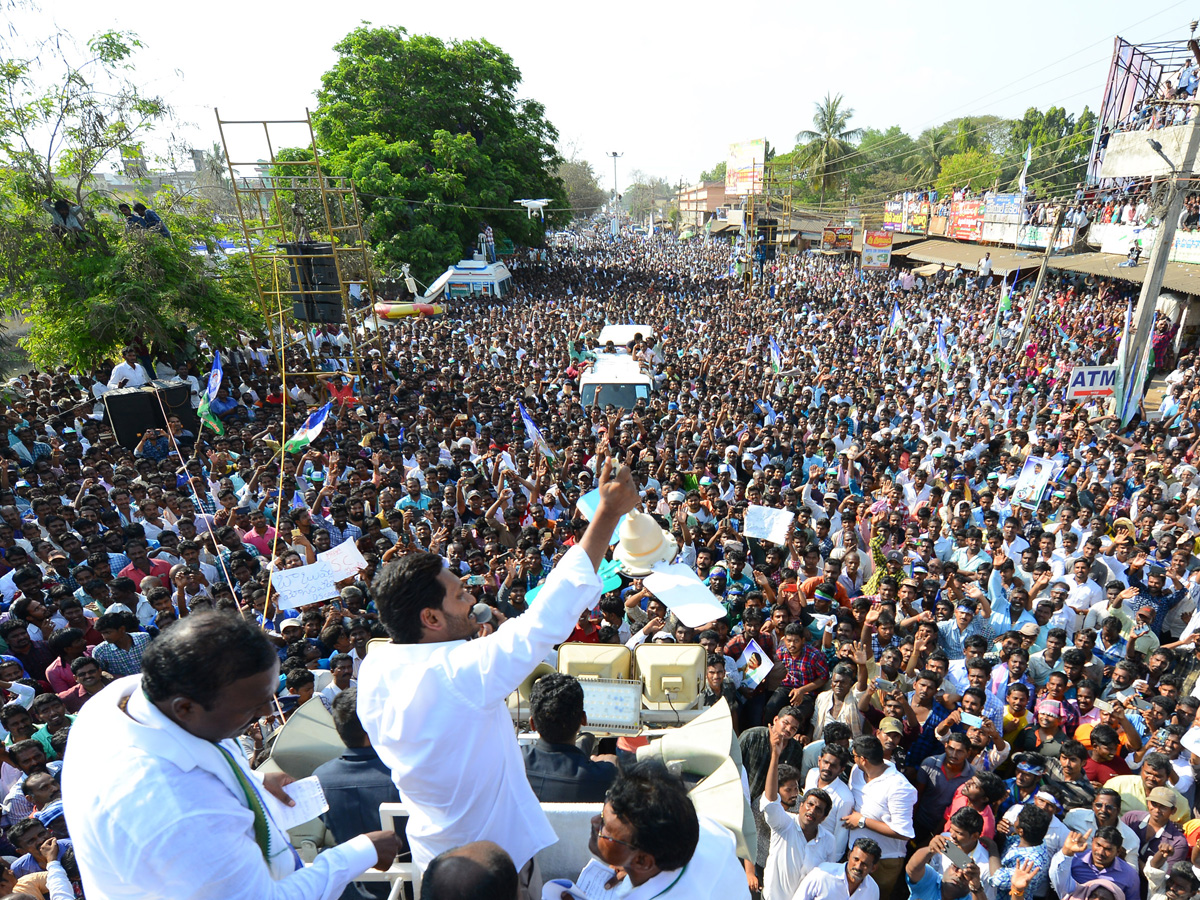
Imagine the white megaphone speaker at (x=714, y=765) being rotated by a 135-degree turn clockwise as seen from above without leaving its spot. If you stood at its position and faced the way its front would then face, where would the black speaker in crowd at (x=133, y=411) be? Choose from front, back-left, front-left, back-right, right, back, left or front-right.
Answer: right

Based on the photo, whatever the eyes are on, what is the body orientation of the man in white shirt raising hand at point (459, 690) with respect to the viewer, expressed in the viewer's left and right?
facing away from the viewer and to the right of the viewer

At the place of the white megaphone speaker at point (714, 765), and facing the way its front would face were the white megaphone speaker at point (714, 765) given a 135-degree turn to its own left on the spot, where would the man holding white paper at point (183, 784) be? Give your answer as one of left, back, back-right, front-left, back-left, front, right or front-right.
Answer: left

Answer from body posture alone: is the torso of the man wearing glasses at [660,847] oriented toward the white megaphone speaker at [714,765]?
no

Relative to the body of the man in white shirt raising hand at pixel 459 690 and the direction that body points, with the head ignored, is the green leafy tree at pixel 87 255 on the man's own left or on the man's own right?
on the man's own left

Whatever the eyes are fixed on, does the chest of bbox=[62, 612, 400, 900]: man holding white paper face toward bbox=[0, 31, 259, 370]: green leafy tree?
no

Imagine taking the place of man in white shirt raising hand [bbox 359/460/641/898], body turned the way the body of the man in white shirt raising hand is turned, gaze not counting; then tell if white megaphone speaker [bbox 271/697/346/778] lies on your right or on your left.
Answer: on your left

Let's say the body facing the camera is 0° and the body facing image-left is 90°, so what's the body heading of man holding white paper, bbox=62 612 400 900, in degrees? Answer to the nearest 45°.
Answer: approximately 270°

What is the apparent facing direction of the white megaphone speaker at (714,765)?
to the viewer's right

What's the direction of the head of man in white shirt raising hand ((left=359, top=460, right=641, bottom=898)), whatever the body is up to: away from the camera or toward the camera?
away from the camera

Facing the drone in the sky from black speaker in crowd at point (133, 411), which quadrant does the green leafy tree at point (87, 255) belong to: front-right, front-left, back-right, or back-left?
front-left

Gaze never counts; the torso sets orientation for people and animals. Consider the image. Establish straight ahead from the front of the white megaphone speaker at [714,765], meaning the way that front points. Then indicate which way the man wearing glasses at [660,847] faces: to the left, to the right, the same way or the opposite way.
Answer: the opposite way
